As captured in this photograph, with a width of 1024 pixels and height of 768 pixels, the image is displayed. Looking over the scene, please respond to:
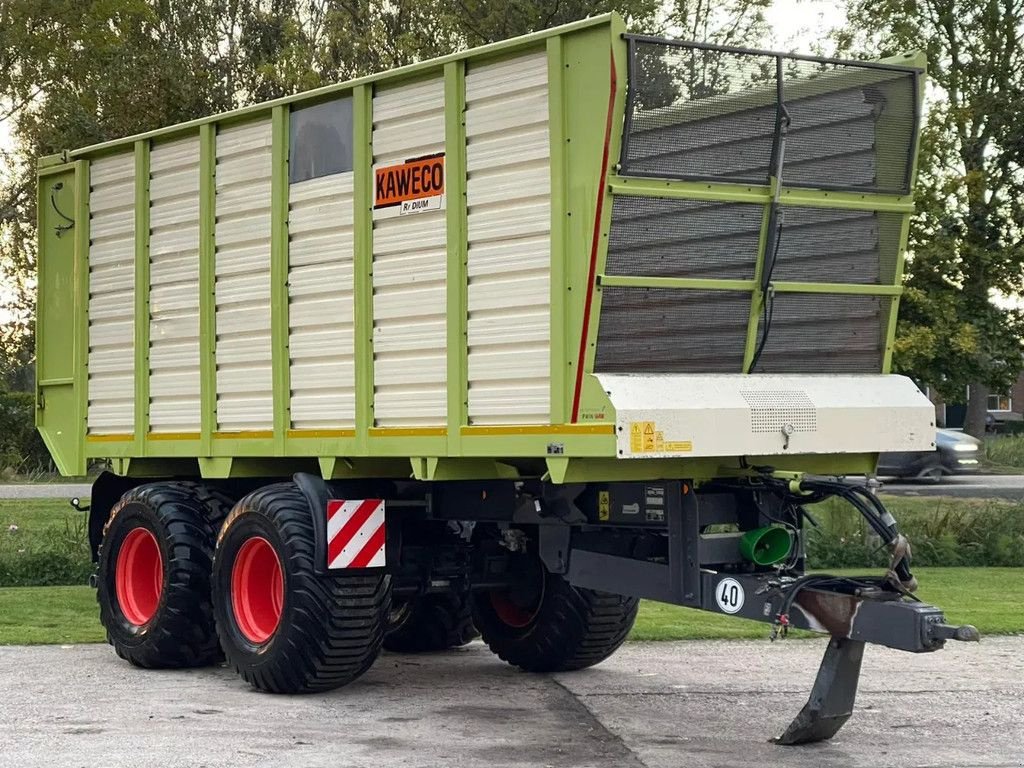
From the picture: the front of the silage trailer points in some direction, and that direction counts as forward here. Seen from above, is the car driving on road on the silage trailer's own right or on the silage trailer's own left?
on the silage trailer's own left

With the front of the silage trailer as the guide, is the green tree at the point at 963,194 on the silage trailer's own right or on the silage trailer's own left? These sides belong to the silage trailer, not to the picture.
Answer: on the silage trailer's own left

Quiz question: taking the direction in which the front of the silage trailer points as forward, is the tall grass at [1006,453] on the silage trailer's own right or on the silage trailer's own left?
on the silage trailer's own left

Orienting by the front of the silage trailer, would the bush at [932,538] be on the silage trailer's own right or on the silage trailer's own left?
on the silage trailer's own left

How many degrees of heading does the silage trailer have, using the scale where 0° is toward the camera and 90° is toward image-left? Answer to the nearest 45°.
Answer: approximately 315°

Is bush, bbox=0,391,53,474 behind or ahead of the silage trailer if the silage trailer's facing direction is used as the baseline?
behind

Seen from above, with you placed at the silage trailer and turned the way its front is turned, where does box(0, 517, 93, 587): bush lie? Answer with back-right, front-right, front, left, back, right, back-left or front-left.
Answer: back
